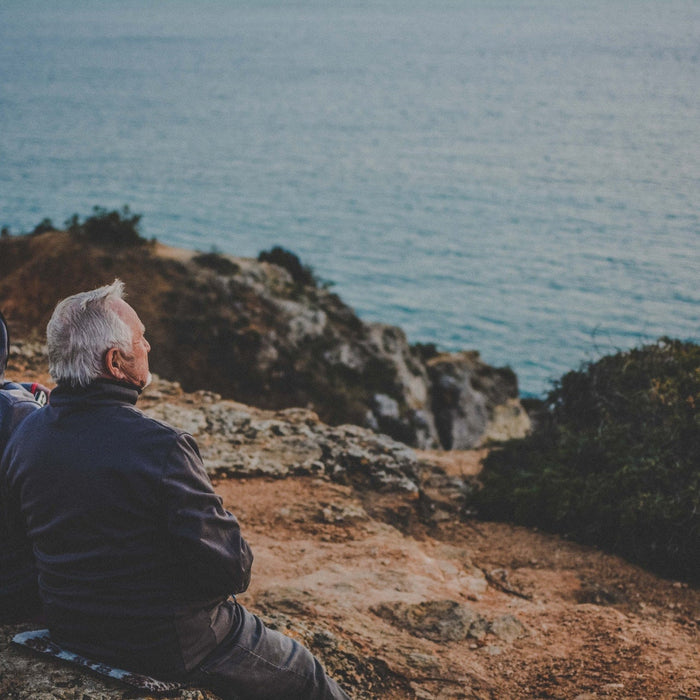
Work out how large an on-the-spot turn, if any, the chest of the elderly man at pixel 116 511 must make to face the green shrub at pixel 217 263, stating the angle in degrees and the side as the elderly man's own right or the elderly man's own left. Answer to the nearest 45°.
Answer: approximately 45° to the elderly man's own left

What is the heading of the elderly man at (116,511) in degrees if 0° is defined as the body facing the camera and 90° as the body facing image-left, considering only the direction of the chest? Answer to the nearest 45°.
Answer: approximately 225°

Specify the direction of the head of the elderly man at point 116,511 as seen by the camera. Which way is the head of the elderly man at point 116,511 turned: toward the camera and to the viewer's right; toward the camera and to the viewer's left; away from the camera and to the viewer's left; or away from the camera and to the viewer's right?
away from the camera and to the viewer's right

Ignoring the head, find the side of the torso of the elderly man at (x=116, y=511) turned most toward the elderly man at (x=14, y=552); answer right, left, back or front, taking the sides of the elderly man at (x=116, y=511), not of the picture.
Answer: left
